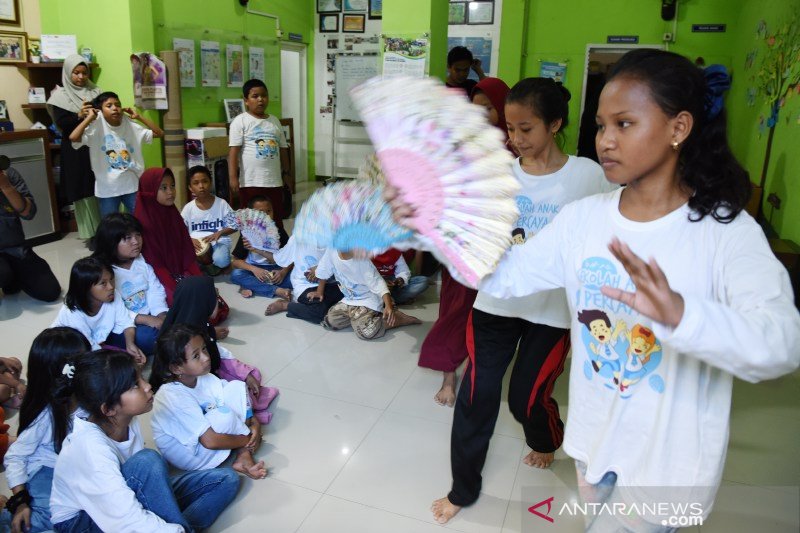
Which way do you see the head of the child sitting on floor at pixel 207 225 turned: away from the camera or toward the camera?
toward the camera

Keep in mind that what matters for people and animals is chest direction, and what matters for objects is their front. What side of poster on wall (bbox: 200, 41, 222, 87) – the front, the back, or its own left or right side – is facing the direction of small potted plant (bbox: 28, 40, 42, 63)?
right

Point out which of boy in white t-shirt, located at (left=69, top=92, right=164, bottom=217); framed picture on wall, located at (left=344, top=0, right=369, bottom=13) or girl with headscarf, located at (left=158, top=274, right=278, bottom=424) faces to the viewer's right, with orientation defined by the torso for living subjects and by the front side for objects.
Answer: the girl with headscarf

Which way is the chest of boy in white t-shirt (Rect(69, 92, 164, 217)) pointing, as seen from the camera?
toward the camera

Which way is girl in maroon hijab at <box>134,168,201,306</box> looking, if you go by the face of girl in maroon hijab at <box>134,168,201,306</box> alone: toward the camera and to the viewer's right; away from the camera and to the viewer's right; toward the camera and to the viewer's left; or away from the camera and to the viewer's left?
toward the camera and to the viewer's right

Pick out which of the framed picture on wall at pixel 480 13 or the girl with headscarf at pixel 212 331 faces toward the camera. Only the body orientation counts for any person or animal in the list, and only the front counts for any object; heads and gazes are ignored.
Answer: the framed picture on wall

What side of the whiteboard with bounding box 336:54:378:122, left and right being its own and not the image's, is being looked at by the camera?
front

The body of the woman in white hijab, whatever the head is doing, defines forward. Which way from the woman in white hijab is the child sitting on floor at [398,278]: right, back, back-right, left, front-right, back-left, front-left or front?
front

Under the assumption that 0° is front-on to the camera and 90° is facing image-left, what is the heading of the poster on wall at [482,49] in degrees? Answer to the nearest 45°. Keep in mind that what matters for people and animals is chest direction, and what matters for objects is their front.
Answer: approximately 0°

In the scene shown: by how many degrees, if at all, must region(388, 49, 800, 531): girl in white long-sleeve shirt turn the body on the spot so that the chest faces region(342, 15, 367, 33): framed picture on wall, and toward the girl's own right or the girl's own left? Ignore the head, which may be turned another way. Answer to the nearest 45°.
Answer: approximately 90° to the girl's own right

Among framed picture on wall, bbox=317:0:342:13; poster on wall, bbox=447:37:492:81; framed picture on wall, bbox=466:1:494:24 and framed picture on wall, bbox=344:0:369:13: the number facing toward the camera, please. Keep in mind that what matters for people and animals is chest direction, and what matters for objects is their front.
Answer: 4

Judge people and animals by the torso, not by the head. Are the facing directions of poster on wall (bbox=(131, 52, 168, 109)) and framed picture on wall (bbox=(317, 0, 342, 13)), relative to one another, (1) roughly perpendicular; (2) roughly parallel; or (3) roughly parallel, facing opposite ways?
roughly parallel

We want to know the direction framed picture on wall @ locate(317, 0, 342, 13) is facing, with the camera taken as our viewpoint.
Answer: facing the viewer

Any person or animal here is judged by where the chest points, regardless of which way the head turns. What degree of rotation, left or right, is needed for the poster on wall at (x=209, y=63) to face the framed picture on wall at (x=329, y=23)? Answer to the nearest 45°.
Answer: approximately 135° to its left

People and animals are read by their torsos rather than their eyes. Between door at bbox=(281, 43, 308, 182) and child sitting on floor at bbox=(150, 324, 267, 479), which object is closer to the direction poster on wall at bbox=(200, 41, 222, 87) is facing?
the child sitting on floor

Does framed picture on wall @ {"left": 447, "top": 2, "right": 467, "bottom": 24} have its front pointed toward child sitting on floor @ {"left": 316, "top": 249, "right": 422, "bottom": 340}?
yes
